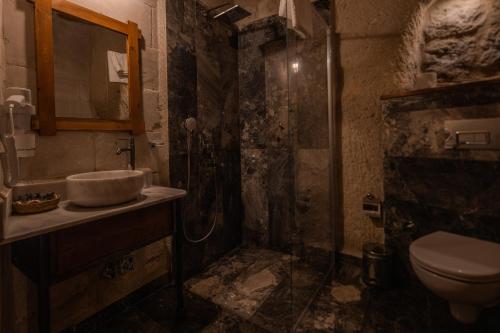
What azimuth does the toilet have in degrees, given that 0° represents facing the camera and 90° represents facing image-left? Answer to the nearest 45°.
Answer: approximately 45°

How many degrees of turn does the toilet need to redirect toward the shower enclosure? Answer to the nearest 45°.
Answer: approximately 45° to its right

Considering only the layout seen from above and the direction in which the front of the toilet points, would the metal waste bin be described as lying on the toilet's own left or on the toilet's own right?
on the toilet's own right

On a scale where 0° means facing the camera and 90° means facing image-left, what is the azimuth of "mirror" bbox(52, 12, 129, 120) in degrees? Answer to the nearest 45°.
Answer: approximately 315°
